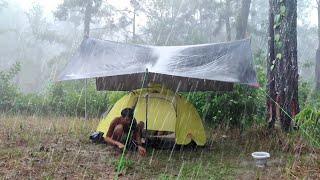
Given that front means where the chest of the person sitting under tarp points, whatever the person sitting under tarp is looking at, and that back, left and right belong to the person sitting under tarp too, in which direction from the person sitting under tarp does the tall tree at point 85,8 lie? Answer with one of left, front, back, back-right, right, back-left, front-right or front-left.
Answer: back-left

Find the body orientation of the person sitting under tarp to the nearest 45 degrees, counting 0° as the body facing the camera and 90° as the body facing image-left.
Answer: approximately 315°

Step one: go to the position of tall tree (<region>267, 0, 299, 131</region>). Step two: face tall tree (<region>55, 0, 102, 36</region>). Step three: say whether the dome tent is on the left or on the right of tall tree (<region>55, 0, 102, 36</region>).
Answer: left
